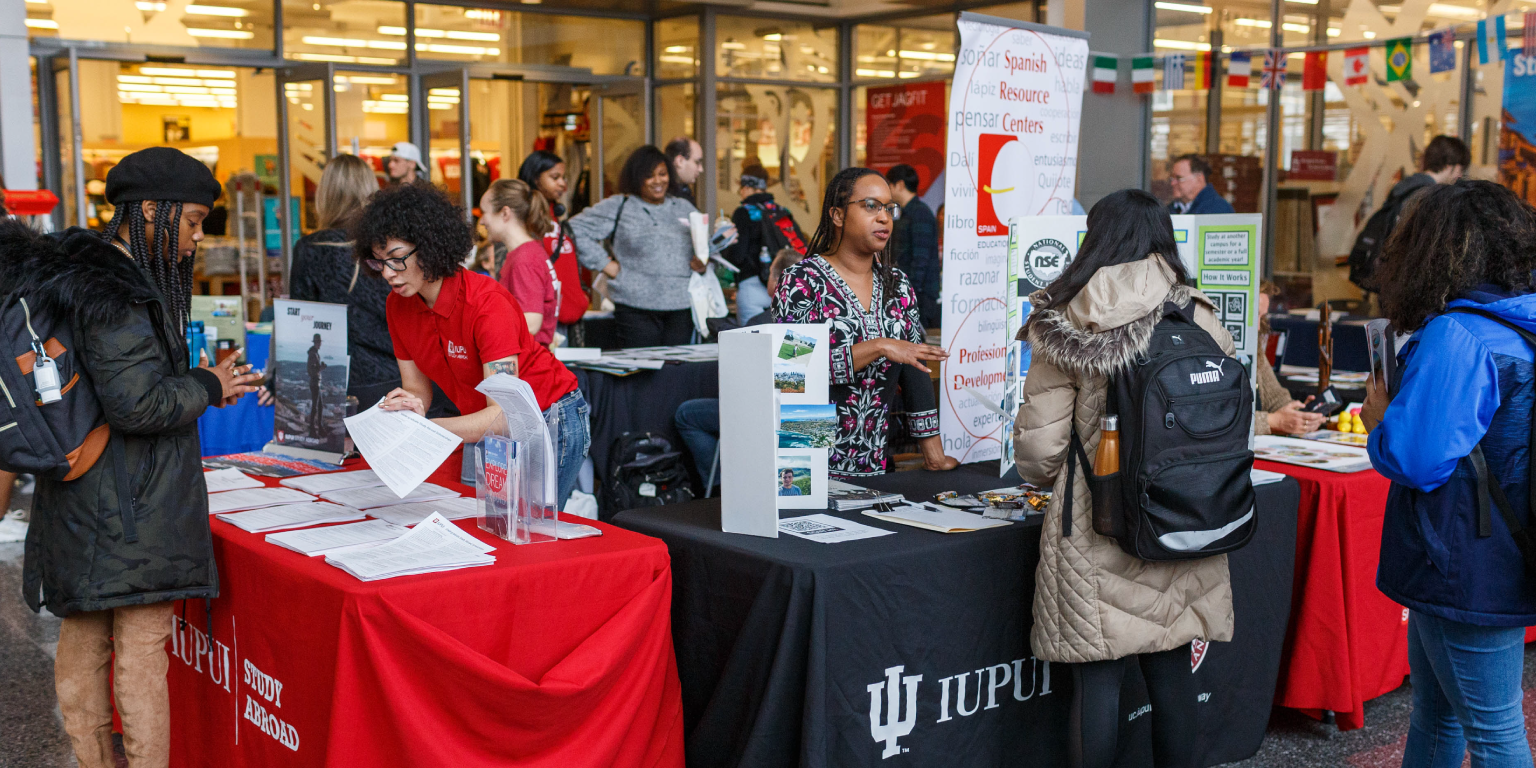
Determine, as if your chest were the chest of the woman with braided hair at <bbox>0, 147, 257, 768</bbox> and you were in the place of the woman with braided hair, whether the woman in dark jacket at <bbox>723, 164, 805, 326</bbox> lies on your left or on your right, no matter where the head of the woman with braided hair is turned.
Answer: on your left

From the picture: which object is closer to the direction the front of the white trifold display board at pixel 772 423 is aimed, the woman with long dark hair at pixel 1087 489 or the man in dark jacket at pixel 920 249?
the woman with long dark hair

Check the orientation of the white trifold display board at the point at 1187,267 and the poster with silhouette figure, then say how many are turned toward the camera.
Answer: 2

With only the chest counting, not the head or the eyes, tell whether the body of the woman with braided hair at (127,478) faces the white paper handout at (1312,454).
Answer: yes

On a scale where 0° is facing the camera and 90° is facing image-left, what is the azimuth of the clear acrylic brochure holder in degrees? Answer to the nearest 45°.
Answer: approximately 45°

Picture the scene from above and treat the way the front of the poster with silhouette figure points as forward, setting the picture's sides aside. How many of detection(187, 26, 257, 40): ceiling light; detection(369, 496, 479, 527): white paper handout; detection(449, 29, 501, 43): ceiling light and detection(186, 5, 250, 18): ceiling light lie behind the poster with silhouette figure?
3

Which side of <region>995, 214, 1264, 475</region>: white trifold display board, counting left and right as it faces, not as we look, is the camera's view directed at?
front

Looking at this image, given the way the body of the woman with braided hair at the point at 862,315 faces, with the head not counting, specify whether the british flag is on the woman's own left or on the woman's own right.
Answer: on the woman's own left

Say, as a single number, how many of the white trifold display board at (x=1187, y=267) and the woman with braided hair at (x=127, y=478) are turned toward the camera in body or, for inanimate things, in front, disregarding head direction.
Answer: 1

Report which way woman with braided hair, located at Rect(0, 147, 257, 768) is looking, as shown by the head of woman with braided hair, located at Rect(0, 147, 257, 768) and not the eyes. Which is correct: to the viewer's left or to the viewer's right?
to the viewer's right

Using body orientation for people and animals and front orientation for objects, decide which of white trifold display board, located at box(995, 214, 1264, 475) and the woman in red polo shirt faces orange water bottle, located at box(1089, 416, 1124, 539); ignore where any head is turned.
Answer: the white trifold display board

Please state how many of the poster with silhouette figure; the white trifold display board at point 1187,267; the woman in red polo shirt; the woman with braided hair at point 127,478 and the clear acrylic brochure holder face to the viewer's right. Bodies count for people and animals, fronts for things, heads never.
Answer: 1

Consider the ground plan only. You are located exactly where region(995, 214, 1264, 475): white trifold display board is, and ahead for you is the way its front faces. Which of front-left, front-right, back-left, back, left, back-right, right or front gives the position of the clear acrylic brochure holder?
front-right

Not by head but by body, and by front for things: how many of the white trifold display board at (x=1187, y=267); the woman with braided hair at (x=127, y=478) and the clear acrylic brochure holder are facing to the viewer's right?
1

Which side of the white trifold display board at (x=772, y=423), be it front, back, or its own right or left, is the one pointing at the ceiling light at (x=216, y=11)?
back

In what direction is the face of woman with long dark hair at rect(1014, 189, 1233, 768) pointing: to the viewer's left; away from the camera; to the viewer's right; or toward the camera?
away from the camera

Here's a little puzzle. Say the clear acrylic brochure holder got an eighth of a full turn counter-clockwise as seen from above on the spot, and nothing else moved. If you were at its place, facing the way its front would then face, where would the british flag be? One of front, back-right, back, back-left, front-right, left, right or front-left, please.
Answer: back-left

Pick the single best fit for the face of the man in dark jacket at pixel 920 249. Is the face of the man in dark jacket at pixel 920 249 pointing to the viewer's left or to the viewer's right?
to the viewer's left

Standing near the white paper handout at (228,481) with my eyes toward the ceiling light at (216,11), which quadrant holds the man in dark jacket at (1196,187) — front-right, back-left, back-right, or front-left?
front-right

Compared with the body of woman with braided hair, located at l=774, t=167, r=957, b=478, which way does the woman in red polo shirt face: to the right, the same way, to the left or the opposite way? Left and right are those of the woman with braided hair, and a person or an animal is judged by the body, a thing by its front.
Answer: to the right

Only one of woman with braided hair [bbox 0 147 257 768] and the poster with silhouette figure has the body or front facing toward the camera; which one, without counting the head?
the poster with silhouette figure
